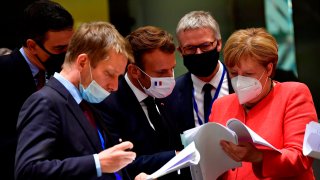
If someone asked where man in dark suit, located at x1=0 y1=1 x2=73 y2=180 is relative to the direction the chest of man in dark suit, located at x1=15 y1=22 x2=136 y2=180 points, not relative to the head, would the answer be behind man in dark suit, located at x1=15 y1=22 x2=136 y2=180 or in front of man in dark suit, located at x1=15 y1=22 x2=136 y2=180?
behind

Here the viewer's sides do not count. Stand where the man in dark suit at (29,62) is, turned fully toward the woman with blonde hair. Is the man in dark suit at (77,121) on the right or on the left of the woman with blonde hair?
right

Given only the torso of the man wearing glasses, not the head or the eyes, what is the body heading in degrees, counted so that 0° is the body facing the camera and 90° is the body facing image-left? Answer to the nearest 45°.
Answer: approximately 0°

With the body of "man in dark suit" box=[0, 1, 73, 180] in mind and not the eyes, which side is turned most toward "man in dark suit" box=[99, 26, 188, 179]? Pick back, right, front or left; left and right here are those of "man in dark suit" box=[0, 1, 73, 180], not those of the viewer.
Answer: front

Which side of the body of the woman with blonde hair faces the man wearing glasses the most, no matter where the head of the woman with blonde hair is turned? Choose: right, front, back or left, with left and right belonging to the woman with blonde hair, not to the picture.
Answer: right

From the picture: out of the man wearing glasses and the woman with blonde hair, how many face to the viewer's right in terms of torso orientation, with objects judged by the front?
0

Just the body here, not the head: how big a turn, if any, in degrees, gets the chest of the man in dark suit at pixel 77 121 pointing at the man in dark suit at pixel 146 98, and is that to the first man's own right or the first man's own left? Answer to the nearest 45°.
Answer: approximately 90° to the first man's own left

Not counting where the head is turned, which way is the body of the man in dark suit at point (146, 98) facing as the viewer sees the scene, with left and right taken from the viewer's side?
facing the viewer and to the right of the viewer

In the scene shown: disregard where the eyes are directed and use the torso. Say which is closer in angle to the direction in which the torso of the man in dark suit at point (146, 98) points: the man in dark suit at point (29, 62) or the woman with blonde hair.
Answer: the woman with blonde hair

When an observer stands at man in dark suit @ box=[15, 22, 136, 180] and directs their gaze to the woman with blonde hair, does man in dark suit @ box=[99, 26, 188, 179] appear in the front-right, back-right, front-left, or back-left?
front-left

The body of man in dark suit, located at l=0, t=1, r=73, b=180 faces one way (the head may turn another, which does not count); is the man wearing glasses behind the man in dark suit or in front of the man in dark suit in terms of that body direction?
in front
